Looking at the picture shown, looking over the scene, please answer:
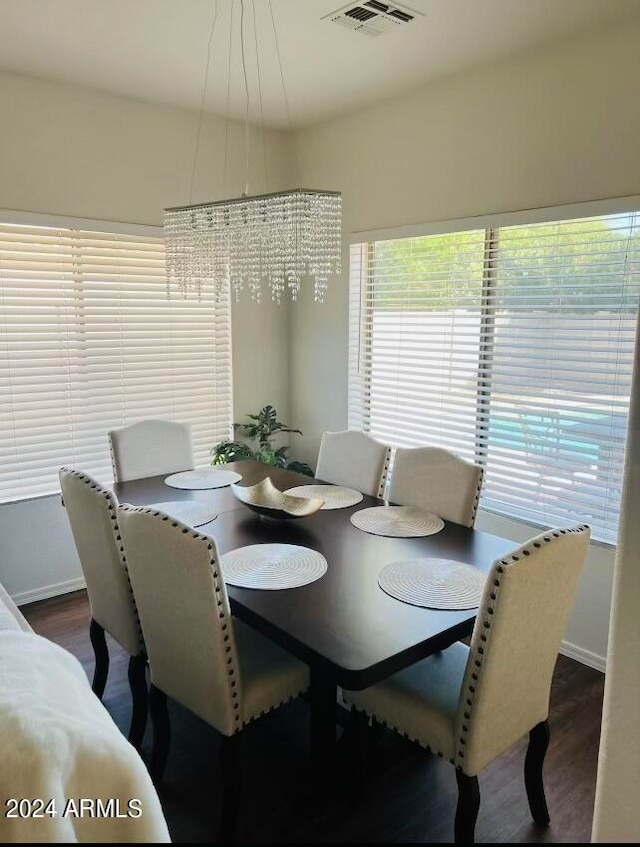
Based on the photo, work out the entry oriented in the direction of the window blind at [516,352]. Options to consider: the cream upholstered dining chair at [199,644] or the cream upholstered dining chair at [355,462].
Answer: the cream upholstered dining chair at [199,644]

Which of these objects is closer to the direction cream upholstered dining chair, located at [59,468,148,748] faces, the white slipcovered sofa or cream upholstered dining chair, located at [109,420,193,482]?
the cream upholstered dining chair

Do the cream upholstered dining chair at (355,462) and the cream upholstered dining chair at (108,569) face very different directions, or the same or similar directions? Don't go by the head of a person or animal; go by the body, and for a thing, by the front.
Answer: very different directions

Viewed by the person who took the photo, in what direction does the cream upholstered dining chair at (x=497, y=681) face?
facing away from the viewer and to the left of the viewer

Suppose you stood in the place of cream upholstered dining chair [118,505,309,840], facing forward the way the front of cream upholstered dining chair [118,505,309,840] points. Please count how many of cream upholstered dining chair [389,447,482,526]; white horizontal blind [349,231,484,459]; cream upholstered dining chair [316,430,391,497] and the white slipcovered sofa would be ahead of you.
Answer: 3

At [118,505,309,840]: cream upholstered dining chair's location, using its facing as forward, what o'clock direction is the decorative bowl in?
The decorative bowl is roughly at 11 o'clock from the cream upholstered dining chair.

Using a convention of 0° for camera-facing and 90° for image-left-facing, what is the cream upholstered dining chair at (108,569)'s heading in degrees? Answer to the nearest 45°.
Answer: approximately 225°

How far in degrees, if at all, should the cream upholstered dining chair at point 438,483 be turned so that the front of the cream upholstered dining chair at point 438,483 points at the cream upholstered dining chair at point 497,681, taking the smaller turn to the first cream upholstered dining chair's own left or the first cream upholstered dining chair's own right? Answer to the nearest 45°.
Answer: approximately 45° to the first cream upholstered dining chair's own left

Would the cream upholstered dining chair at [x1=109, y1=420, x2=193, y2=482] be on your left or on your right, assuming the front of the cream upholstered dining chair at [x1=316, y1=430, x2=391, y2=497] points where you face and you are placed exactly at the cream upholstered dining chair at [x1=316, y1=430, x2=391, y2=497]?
on your right

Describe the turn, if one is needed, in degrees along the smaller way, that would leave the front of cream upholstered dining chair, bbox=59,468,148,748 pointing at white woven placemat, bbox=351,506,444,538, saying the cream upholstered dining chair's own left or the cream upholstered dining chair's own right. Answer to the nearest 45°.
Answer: approximately 45° to the cream upholstered dining chair's own right

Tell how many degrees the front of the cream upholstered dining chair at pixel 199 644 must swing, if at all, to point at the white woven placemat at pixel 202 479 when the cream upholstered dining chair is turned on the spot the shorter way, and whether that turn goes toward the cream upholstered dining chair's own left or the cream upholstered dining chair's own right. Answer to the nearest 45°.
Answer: approximately 45° to the cream upholstered dining chair's own left

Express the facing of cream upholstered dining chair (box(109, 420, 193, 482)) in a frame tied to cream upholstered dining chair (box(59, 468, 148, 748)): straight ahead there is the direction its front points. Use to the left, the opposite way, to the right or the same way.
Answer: to the right

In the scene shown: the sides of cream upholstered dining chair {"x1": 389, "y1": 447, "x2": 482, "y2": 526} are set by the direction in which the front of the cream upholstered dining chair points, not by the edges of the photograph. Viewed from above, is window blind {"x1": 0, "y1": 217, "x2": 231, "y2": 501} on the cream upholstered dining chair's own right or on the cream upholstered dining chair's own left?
on the cream upholstered dining chair's own right
